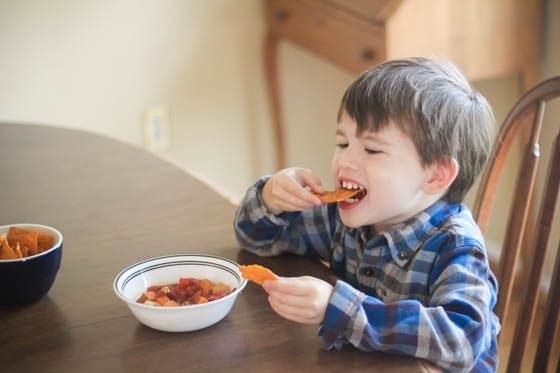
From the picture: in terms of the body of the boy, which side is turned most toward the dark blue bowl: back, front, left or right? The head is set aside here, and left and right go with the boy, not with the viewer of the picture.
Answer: front

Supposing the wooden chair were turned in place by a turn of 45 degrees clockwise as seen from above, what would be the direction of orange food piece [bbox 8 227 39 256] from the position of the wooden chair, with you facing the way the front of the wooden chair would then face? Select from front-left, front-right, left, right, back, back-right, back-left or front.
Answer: front-left

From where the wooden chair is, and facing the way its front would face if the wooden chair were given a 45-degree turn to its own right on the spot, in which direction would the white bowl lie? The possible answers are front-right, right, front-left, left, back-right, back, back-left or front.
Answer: front-left

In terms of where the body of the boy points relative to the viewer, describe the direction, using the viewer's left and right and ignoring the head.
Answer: facing the viewer and to the left of the viewer

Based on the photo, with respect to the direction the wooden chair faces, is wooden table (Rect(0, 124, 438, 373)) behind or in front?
in front

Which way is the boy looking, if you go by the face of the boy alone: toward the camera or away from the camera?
toward the camera

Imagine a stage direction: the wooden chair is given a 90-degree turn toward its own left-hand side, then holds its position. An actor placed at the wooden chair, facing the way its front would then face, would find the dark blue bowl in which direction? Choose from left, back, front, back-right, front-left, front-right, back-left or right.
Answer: right
